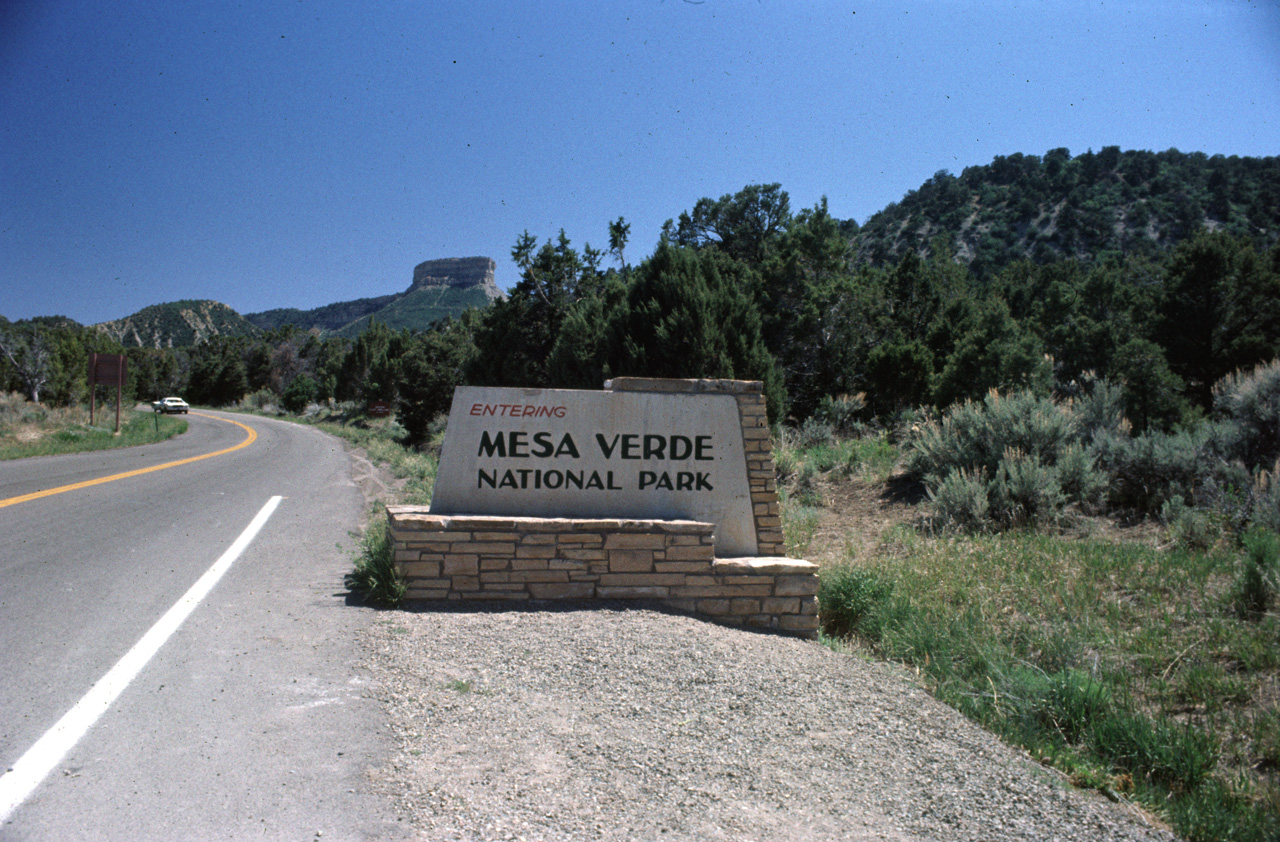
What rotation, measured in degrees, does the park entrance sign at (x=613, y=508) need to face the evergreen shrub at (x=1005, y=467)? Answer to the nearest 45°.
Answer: approximately 135° to its left

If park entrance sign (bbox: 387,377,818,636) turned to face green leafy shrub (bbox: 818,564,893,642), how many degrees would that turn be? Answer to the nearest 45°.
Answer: approximately 90° to its left

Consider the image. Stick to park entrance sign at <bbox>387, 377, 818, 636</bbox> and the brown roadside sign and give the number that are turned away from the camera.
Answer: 1

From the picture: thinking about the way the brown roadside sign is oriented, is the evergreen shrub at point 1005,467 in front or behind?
behind

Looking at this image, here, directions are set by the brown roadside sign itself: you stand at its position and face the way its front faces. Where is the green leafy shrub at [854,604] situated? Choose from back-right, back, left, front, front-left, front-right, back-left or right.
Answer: back

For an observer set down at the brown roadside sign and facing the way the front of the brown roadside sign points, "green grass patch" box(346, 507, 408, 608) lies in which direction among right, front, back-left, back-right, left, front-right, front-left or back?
back

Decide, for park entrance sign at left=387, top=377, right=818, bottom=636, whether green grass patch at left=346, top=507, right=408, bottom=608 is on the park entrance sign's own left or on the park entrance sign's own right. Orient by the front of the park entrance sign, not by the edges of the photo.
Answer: on the park entrance sign's own right

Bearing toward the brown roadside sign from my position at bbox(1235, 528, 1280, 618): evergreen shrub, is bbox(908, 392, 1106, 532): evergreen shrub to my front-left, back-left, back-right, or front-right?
front-right

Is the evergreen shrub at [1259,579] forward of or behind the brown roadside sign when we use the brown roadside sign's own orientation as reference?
behind

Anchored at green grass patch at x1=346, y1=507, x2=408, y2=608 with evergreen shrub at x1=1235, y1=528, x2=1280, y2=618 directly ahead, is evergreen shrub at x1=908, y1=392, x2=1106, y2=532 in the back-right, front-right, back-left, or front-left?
front-left

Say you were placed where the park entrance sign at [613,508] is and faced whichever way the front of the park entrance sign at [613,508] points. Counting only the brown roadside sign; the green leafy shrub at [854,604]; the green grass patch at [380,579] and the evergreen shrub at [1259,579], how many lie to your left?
2

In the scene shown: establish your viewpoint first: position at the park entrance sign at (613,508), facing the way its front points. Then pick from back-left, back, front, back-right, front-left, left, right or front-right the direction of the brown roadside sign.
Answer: back-right

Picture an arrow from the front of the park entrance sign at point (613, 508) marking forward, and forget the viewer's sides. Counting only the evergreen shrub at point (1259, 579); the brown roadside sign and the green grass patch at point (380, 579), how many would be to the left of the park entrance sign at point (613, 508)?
1

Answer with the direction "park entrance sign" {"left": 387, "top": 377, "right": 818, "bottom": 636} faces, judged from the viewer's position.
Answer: facing the viewer

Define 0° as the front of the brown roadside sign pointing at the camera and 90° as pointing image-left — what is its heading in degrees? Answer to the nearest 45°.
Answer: approximately 180°

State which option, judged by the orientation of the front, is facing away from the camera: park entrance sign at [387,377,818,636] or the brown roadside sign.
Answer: the brown roadside sign
